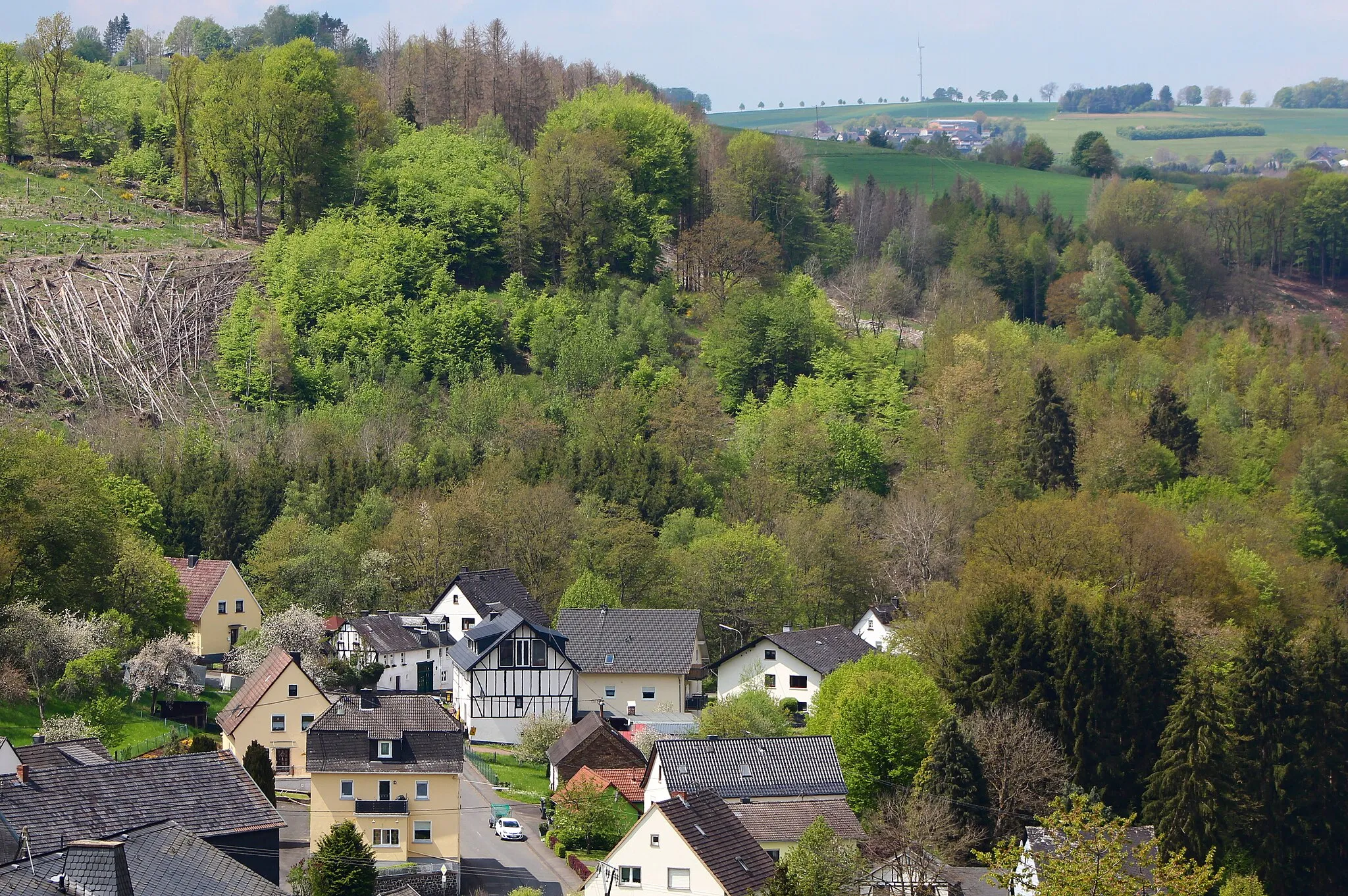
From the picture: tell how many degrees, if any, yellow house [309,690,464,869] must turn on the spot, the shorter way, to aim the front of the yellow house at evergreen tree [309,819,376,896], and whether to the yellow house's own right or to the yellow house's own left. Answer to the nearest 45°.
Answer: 0° — it already faces it

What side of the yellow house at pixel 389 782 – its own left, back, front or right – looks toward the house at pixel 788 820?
left

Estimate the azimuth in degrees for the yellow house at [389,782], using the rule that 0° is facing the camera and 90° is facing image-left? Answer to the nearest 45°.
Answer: approximately 0°

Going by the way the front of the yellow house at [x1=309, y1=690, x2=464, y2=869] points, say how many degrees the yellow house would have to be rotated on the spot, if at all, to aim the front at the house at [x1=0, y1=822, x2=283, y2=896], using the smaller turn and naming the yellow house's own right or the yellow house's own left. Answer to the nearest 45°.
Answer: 0° — it already faces it

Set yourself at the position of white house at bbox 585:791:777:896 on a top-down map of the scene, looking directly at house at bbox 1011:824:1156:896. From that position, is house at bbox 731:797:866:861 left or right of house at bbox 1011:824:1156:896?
left

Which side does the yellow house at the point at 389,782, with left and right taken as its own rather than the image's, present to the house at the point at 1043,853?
left

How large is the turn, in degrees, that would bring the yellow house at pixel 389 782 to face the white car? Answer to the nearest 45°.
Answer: approximately 135° to its left
